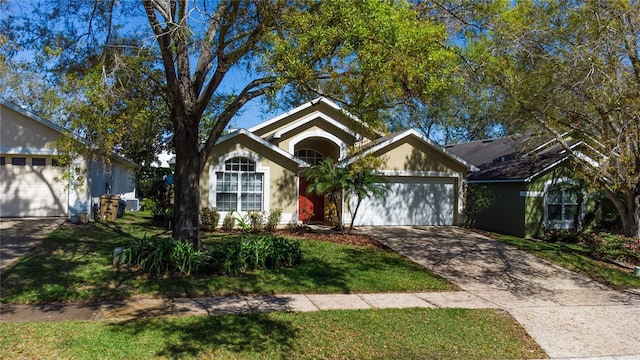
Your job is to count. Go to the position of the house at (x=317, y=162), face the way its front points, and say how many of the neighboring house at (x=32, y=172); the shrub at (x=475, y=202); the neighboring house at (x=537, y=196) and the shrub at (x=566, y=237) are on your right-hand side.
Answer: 1

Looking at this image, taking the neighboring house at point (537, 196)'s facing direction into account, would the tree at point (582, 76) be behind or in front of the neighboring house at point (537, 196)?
in front

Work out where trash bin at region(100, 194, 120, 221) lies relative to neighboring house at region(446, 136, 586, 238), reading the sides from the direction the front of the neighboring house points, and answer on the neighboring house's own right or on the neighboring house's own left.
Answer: on the neighboring house's own right

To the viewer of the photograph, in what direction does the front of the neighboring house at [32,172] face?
facing the viewer

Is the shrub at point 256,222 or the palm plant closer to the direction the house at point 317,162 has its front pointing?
the palm plant

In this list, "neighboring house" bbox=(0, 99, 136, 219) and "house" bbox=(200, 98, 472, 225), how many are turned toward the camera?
2

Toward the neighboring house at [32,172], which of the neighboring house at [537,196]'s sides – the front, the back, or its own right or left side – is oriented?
right

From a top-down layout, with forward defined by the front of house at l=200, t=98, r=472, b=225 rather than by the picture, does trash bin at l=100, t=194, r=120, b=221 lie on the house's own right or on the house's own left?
on the house's own right

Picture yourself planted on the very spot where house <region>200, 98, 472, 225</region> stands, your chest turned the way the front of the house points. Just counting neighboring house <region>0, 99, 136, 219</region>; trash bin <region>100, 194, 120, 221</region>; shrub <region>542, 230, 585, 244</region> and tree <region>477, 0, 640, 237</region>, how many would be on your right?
2

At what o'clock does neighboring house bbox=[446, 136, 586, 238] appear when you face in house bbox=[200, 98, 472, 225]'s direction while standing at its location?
The neighboring house is roughly at 9 o'clock from the house.

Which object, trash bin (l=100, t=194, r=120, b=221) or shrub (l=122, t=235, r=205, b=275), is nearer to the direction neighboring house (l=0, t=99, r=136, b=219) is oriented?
the shrub

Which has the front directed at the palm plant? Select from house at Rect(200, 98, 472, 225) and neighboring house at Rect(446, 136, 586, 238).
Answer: the house

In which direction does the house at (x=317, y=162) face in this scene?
toward the camera

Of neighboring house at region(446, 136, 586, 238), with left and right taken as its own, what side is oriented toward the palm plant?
right

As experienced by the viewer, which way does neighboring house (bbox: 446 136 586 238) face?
facing the viewer and to the right of the viewer

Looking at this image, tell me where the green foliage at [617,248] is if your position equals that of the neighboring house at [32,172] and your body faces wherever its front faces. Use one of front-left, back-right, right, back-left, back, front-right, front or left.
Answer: front-left
